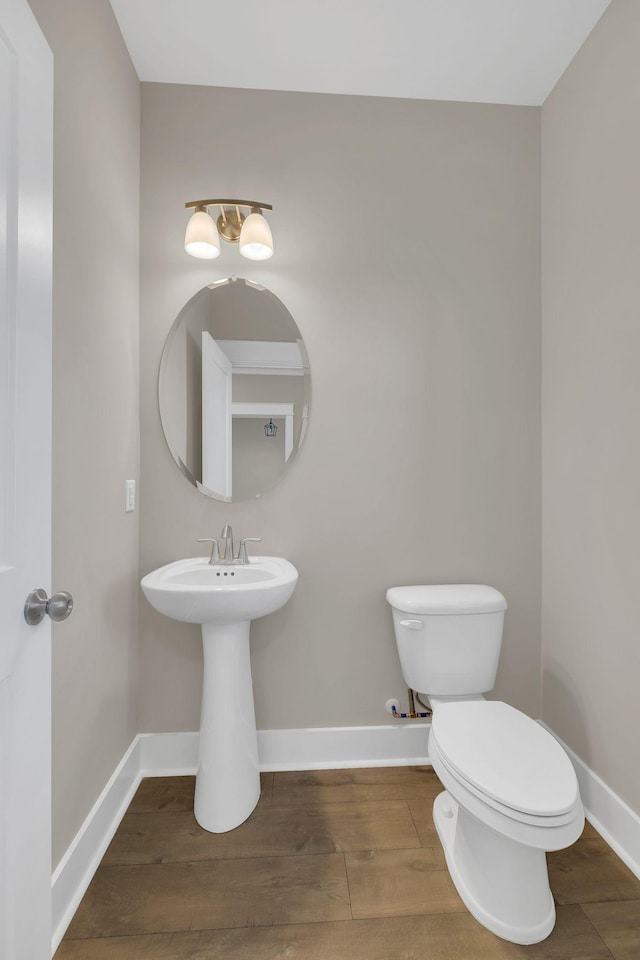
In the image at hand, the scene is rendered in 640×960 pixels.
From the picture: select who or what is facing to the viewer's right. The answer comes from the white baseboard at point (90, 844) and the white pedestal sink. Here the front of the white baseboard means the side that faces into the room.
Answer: the white baseboard

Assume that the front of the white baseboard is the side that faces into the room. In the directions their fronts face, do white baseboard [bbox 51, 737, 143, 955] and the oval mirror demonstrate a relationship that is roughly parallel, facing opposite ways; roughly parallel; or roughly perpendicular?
roughly perpendicular

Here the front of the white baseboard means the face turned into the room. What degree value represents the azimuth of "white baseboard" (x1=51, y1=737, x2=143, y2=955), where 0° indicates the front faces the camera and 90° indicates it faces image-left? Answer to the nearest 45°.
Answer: approximately 270°

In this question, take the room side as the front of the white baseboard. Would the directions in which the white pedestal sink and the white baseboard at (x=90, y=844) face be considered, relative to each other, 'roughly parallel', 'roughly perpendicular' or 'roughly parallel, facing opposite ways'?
roughly perpendicular

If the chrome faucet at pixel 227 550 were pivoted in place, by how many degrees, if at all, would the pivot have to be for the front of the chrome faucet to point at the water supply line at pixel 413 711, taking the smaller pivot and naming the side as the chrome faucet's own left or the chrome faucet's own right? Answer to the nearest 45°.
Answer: approximately 90° to the chrome faucet's own left

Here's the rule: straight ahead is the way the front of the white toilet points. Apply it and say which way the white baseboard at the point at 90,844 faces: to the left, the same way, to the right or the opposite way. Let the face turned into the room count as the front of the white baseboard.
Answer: to the left

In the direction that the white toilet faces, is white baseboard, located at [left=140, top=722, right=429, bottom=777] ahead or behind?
behind

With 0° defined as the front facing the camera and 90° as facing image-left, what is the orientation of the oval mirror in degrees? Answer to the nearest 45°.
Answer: approximately 0°
